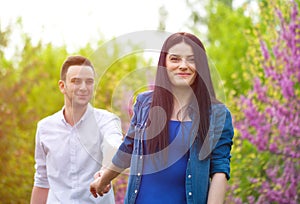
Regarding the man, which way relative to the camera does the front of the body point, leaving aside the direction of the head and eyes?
toward the camera

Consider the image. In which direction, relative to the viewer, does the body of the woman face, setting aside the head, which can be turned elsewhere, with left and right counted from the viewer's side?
facing the viewer

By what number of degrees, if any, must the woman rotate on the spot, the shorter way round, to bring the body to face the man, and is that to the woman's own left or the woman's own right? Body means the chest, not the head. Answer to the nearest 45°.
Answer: approximately 135° to the woman's own right

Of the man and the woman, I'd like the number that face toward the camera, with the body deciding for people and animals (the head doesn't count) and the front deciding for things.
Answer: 2
